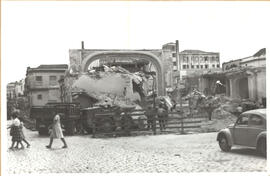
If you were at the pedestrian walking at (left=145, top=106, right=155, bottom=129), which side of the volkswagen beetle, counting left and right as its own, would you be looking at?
front

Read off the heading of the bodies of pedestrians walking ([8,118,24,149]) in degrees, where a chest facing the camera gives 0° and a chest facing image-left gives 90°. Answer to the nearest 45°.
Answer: approximately 90°

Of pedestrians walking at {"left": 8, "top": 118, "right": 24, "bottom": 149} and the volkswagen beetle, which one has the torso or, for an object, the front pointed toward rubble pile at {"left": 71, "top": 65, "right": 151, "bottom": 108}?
the volkswagen beetle

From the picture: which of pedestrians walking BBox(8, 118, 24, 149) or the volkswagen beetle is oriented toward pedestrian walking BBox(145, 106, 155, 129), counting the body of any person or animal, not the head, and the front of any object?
the volkswagen beetle

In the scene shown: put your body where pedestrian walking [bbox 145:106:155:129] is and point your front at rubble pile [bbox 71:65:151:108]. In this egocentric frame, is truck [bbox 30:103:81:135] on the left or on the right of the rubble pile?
left

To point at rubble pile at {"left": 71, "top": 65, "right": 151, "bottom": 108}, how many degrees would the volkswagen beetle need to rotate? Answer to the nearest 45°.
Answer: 0° — it already faces it

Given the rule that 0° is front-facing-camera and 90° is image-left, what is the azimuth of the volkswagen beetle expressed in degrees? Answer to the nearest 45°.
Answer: approximately 135°

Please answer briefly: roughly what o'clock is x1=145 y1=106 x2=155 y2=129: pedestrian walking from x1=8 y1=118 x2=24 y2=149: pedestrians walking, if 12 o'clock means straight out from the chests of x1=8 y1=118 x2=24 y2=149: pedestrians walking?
x1=145 y1=106 x2=155 y2=129: pedestrian walking is roughly at 5 o'clock from x1=8 y1=118 x2=24 y2=149: pedestrians walking.

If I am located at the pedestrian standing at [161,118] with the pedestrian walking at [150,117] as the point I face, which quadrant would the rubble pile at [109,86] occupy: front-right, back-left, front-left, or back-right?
front-right

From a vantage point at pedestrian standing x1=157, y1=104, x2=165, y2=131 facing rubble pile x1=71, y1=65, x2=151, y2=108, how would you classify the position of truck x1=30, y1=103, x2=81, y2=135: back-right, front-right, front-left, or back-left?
front-left
